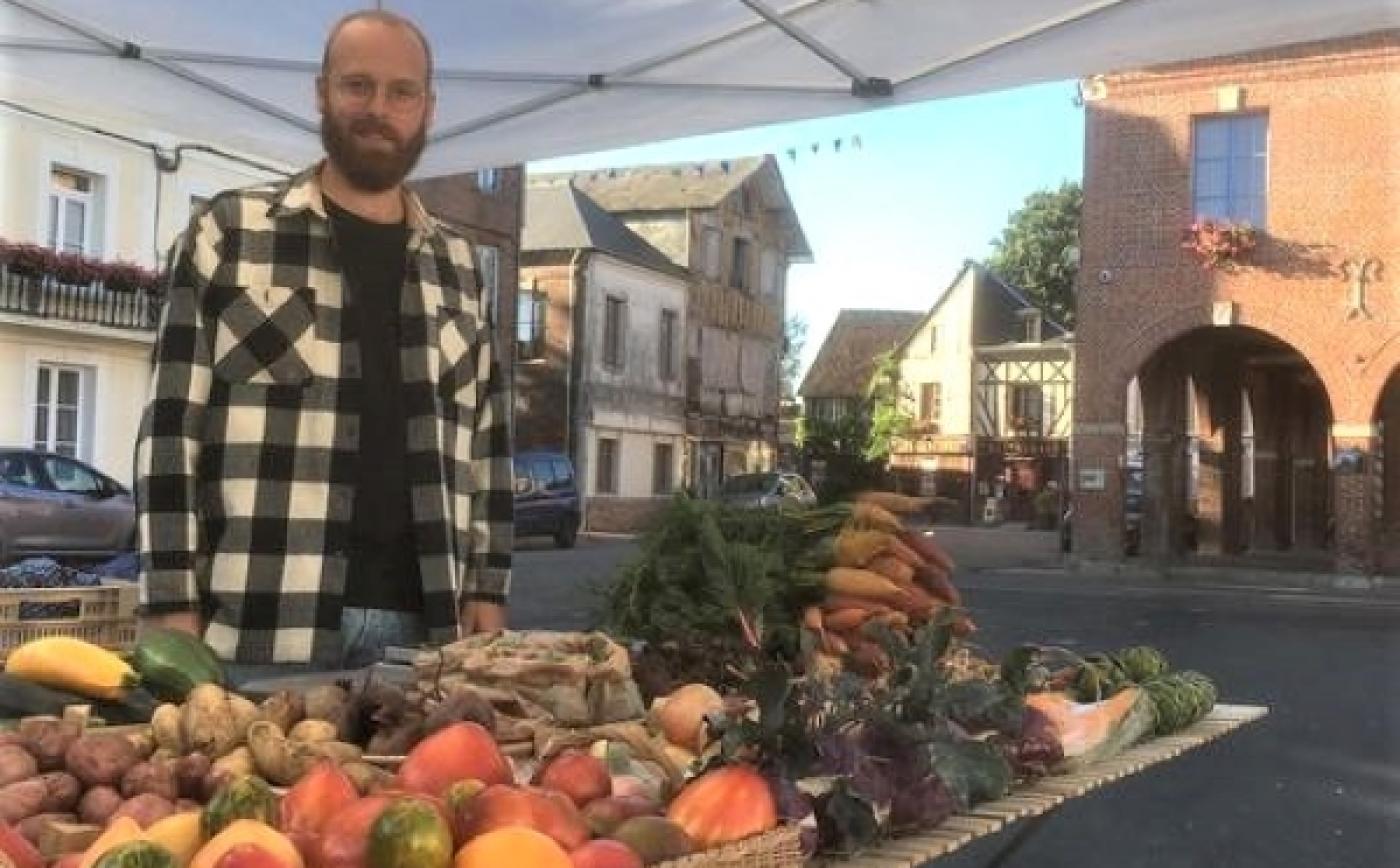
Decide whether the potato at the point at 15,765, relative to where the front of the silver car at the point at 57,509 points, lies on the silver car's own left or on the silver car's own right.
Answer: on the silver car's own right

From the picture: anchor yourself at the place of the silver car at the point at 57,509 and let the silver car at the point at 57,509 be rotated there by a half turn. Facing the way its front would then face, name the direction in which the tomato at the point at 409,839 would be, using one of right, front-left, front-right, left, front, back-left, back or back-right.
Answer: left

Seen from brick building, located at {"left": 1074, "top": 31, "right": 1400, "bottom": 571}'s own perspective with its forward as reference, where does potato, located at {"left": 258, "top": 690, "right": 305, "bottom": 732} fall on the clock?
The potato is roughly at 12 o'clock from the brick building.

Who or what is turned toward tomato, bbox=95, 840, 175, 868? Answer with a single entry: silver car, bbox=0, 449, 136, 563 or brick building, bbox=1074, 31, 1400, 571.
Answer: the brick building

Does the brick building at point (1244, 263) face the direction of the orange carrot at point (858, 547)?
yes

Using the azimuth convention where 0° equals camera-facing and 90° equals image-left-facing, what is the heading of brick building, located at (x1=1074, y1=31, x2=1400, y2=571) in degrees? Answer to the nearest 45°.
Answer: approximately 0°

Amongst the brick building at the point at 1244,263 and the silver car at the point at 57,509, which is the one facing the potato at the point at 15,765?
the brick building

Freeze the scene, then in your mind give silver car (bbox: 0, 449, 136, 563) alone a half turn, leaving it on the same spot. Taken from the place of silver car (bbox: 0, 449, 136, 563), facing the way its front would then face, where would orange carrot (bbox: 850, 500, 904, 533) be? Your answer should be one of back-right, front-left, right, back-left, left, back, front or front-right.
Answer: left

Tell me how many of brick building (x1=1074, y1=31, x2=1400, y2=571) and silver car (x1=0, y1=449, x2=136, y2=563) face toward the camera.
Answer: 1

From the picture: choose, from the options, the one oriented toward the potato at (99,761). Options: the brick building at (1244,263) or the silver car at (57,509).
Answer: the brick building

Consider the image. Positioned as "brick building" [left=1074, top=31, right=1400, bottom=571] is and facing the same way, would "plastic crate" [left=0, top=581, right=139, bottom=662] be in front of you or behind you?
in front

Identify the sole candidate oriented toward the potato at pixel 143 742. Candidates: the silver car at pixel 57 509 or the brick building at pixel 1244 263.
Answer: the brick building

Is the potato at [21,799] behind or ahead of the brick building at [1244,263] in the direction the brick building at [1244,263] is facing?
ahead
